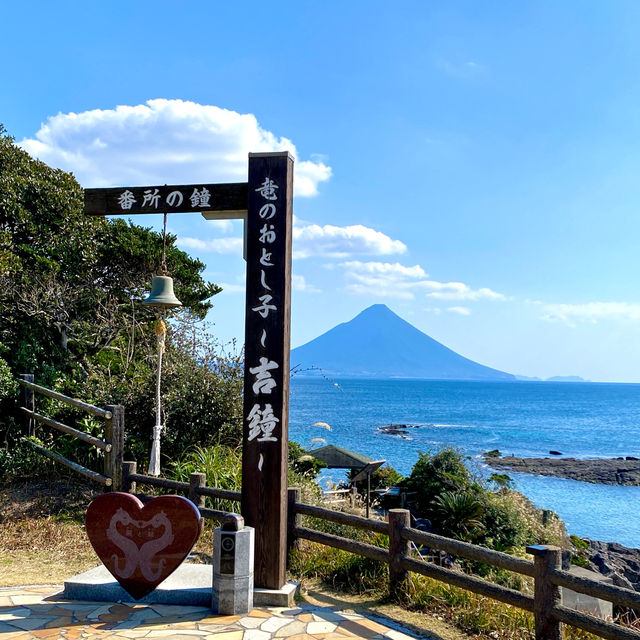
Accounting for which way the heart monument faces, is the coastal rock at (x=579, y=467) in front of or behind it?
behind

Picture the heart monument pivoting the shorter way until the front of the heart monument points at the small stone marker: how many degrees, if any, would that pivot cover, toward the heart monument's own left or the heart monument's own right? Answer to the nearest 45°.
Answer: approximately 45° to the heart monument's own left

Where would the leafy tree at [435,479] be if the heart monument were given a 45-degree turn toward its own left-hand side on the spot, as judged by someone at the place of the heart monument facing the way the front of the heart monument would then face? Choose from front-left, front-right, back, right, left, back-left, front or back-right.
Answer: left

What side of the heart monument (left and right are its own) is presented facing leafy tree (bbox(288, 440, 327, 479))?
back

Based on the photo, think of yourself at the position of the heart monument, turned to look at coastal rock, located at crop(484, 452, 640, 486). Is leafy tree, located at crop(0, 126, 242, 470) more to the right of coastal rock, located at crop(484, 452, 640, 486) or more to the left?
left

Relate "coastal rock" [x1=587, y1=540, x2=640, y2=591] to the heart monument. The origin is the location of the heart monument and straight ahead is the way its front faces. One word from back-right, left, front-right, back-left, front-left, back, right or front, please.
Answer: back-left

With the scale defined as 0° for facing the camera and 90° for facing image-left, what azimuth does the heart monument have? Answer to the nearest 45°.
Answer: approximately 0°

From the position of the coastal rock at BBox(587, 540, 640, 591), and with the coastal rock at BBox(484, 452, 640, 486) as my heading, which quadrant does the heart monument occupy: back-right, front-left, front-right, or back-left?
back-left

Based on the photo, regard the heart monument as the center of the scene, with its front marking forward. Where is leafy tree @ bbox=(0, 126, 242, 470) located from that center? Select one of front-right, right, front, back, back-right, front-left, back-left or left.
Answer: back
